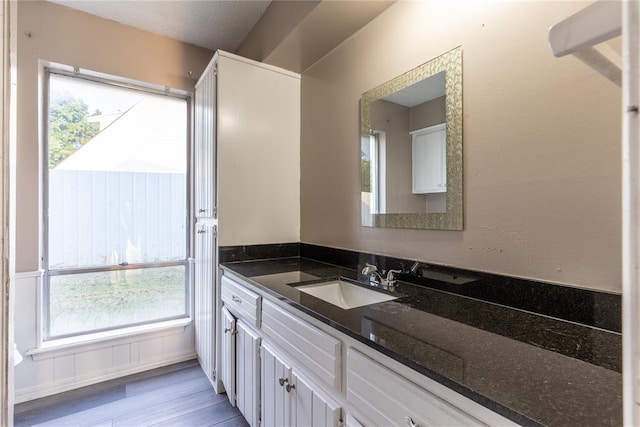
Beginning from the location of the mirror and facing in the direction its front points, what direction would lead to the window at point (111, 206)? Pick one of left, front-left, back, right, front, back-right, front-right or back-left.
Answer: front-right

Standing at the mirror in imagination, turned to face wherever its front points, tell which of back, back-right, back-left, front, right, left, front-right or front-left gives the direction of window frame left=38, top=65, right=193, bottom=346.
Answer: front-right

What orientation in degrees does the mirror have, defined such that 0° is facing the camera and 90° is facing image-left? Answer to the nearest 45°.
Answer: approximately 45°

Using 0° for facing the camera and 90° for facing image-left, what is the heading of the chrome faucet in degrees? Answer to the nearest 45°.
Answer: approximately 45°

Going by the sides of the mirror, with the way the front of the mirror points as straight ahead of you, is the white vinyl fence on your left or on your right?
on your right

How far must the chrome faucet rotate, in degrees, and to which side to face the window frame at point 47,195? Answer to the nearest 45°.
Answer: approximately 45° to its right

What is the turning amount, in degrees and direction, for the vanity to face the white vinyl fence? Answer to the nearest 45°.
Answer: approximately 45° to its right

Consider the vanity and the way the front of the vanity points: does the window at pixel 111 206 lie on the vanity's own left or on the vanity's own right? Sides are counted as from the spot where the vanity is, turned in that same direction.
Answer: on the vanity's own right
